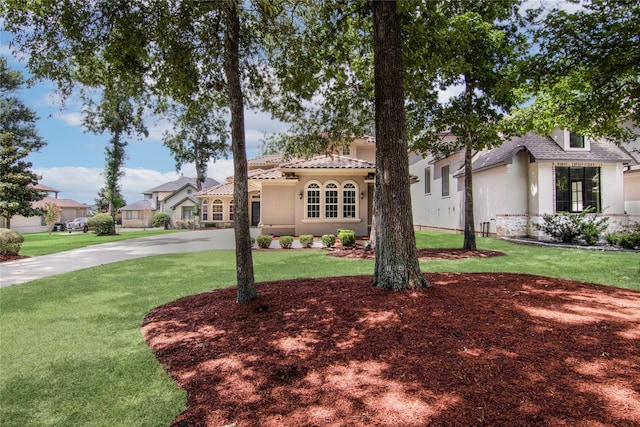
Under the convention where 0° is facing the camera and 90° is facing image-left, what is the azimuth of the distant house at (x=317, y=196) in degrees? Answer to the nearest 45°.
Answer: approximately 0°

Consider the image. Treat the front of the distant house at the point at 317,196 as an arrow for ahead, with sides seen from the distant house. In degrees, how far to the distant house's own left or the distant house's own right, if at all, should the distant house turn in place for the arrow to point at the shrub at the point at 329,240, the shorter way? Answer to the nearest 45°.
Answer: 0° — it already faces it

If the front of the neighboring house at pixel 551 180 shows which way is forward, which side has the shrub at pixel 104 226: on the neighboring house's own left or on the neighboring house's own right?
on the neighboring house's own right

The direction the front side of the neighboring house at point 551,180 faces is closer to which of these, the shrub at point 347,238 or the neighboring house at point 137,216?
the shrub

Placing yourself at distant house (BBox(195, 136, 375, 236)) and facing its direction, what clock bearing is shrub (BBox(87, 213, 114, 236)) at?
The shrub is roughly at 4 o'clock from the distant house.

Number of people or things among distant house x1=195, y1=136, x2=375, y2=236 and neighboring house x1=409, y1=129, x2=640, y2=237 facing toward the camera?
2

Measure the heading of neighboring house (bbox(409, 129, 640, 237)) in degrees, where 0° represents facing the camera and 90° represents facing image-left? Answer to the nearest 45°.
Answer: approximately 0°
